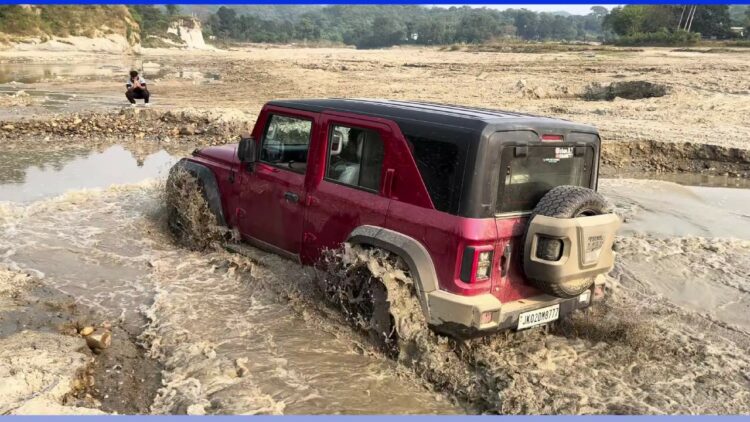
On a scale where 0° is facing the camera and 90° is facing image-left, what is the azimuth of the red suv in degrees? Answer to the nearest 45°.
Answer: approximately 135°
